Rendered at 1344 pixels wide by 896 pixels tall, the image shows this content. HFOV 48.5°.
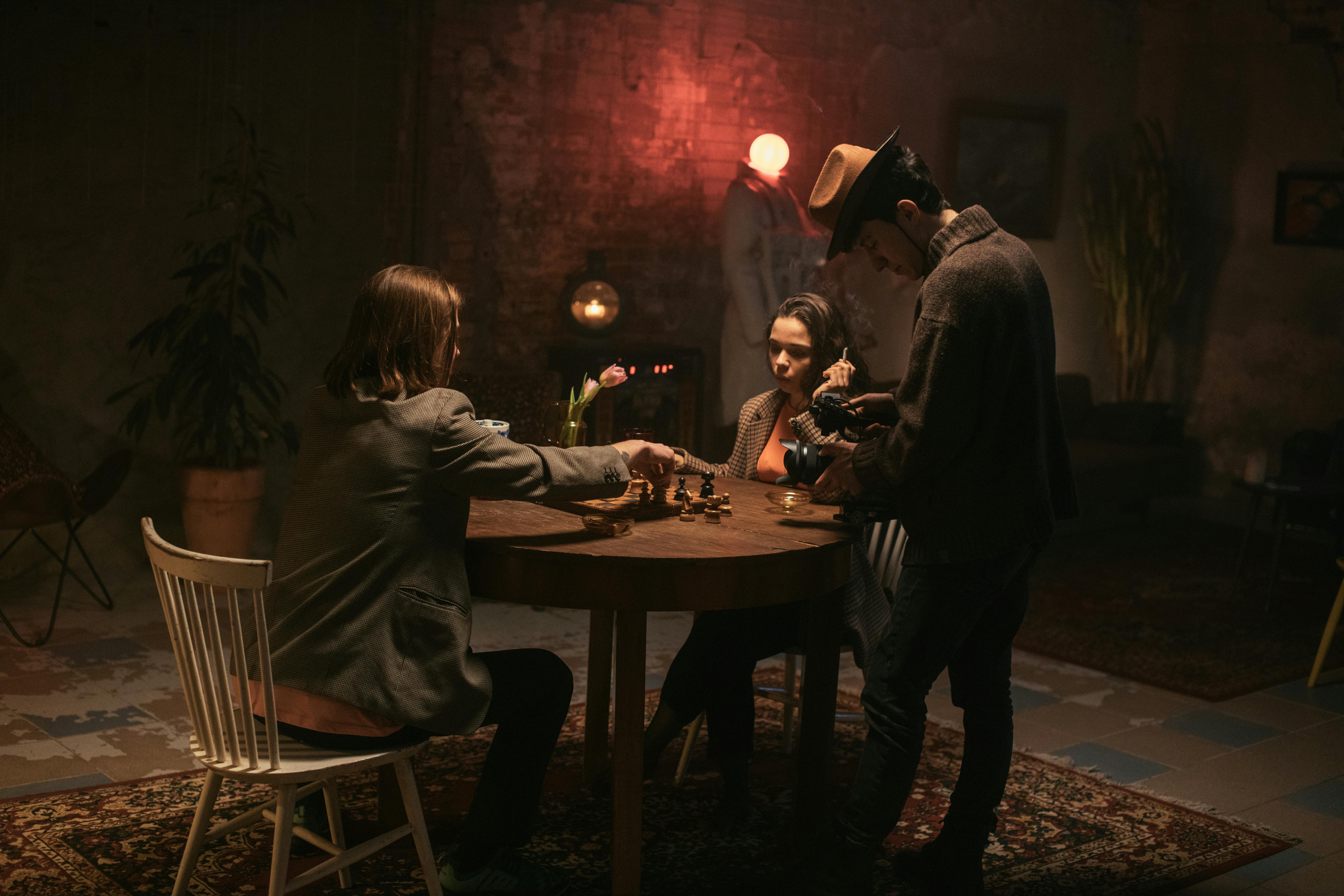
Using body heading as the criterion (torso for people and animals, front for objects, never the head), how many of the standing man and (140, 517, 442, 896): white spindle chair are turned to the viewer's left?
1

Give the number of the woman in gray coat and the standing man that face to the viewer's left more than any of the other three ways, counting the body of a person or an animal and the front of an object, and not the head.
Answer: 1

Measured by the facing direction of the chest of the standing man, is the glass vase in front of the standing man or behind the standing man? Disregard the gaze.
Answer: in front

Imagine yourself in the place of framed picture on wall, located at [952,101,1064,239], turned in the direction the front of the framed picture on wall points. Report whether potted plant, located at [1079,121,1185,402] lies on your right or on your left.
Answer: on your left

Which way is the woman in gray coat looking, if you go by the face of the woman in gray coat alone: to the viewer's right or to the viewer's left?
to the viewer's right

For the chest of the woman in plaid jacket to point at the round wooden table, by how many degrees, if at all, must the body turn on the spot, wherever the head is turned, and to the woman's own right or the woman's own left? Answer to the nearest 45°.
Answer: approximately 45° to the woman's own left

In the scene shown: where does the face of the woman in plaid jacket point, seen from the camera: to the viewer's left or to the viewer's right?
to the viewer's left

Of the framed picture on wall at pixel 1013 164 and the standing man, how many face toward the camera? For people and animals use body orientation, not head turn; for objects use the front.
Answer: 1

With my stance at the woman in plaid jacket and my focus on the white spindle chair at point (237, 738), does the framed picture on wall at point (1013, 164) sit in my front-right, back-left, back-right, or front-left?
back-right

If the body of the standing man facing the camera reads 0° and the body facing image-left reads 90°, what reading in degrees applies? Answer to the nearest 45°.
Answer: approximately 90°

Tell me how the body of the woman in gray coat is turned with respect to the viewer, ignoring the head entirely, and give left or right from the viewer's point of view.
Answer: facing away from the viewer and to the right of the viewer
